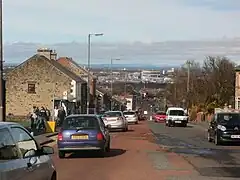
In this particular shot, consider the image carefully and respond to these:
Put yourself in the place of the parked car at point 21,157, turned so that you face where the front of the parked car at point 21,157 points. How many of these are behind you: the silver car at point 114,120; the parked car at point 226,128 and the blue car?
0

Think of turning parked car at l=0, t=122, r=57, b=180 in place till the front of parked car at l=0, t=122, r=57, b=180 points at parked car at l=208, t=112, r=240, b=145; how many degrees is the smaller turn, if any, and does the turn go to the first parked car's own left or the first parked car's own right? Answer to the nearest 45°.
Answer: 0° — it already faces it

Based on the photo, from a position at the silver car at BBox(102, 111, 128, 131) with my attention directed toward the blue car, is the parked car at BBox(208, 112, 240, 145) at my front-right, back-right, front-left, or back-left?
front-left

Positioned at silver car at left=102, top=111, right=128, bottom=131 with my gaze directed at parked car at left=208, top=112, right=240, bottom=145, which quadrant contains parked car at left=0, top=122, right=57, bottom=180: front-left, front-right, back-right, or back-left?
front-right

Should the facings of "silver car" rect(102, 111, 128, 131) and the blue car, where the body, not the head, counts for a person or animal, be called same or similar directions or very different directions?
same or similar directions

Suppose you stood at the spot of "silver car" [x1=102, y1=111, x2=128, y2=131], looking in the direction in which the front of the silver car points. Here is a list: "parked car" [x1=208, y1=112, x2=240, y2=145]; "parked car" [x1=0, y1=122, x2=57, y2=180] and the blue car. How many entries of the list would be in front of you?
0

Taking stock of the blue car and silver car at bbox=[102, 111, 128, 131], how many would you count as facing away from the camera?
2

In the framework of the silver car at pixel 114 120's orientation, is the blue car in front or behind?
behind

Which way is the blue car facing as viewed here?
away from the camera

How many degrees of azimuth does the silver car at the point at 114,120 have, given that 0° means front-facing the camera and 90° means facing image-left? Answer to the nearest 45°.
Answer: approximately 180°

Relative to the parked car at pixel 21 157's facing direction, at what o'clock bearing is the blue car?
The blue car is roughly at 11 o'clock from the parked car.

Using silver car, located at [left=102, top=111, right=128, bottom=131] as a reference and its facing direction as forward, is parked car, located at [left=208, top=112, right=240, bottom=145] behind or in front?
behind

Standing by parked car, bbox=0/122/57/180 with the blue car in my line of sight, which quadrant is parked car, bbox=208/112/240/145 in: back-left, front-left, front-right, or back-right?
front-right

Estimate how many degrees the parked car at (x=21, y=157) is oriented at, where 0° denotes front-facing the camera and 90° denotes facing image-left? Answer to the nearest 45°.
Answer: approximately 225°
